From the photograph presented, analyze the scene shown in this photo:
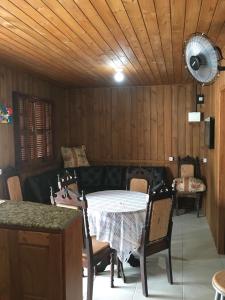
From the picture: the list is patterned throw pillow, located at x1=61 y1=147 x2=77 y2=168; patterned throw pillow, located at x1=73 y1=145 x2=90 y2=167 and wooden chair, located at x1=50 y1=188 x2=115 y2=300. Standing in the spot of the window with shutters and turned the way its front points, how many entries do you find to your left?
2

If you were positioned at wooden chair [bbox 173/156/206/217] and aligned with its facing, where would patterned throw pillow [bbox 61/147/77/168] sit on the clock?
The patterned throw pillow is roughly at 3 o'clock from the wooden chair.

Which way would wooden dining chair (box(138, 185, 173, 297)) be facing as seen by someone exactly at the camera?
facing away from the viewer and to the left of the viewer

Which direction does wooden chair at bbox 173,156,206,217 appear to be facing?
toward the camera

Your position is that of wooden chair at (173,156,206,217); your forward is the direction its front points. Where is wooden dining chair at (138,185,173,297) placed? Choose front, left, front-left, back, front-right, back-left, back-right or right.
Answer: front

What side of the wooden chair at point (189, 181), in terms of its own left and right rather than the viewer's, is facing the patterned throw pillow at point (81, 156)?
right

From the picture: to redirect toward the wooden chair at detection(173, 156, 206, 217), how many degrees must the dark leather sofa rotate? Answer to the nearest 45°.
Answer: approximately 90° to its left

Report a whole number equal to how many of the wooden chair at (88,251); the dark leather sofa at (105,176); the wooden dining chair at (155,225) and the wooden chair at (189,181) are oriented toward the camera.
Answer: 2

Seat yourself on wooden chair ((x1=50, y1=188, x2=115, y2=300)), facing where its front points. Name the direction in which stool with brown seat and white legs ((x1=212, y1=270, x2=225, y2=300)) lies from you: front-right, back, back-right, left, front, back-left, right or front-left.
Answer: right

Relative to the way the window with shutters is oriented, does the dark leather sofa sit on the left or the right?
on its left

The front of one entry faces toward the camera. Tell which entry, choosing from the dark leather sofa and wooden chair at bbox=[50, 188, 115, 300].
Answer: the dark leather sofa

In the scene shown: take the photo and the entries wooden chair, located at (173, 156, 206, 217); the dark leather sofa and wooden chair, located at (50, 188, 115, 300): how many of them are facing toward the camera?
2

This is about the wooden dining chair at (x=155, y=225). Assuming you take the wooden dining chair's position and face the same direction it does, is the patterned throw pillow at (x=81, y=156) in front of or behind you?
in front

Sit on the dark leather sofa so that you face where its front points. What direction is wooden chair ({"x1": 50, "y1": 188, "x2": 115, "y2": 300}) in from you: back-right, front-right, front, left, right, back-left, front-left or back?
front

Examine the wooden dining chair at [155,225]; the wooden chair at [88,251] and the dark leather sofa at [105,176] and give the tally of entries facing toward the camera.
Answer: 1

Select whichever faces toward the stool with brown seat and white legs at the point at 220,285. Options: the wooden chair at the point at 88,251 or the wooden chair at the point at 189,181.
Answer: the wooden chair at the point at 189,181

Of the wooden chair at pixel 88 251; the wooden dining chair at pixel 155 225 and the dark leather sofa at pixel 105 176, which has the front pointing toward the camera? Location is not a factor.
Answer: the dark leather sofa

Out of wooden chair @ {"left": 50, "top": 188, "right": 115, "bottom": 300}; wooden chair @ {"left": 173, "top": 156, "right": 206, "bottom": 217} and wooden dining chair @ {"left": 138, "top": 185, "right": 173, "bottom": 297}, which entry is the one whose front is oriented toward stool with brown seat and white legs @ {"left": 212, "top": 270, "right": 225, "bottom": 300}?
wooden chair @ {"left": 173, "top": 156, "right": 206, "bottom": 217}

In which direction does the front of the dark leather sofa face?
toward the camera
